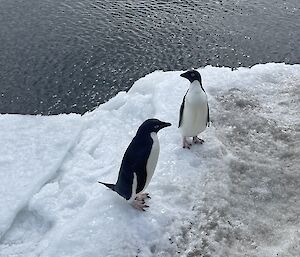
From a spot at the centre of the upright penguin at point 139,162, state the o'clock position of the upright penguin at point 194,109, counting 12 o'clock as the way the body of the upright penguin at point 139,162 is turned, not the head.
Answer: the upright penguin at point 194,109 is roughly at 10 o'clock from the upright penguin at point 139,162.

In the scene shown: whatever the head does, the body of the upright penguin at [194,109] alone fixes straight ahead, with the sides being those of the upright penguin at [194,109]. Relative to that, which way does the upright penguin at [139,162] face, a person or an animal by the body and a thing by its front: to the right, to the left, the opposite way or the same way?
to the left

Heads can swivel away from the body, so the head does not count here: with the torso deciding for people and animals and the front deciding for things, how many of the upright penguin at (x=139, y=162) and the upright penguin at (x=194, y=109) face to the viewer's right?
1

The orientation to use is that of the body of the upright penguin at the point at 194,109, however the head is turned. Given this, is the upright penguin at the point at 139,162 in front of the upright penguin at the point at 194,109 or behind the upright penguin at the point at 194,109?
in front

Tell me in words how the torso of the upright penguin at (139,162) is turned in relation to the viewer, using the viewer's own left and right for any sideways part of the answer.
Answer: facing to the right of the viewer

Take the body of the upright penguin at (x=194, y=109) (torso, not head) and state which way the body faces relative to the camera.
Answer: toward the camera
